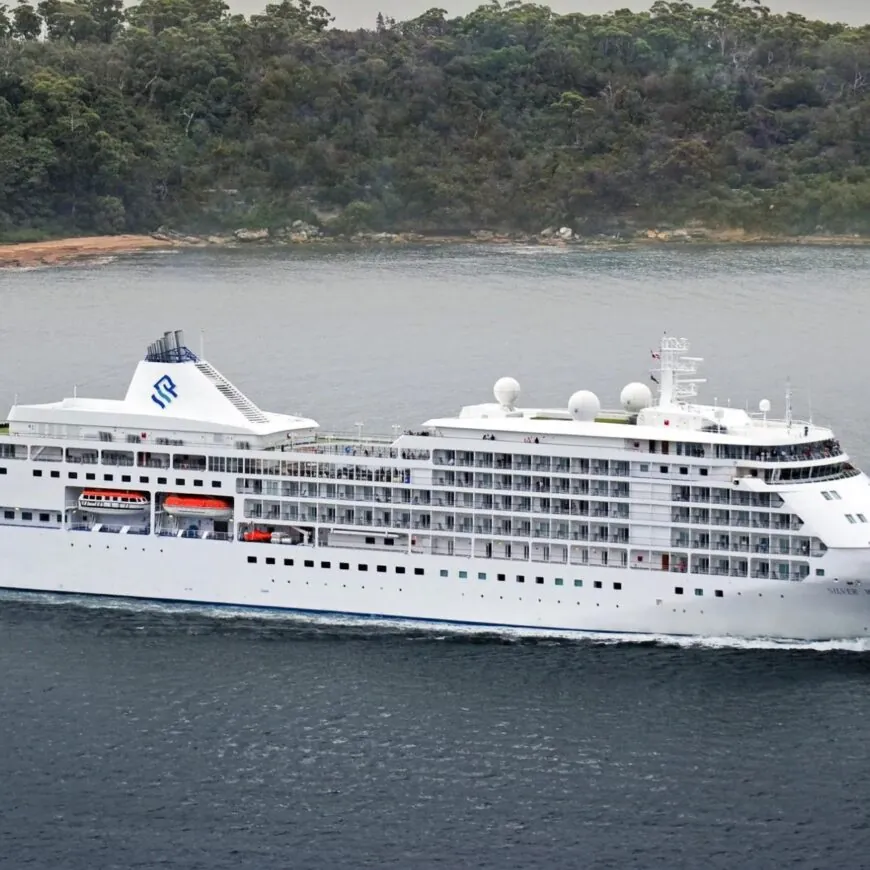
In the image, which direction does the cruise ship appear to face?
to the viewer's right
